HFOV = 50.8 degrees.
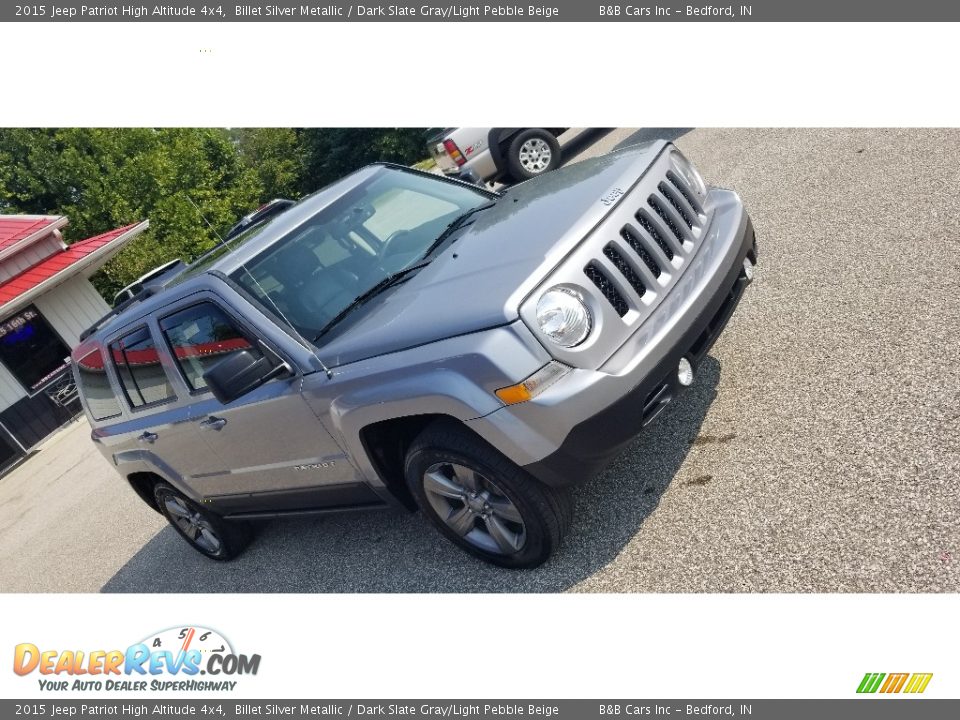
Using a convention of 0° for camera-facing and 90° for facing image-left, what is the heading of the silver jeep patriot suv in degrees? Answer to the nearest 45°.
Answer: approximately 315°

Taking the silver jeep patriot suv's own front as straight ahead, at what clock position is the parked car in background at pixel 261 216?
The parked car in background is roughly at 7 o'clock from the silver jeep patriot suv.

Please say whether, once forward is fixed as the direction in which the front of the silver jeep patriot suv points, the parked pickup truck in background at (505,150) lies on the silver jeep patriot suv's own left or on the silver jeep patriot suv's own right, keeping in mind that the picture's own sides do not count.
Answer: on the silver jeep patriot suv's own left

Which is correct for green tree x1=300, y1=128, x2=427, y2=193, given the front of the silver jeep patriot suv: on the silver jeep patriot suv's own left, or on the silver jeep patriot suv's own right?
on the silver jeep patriot suv's own left

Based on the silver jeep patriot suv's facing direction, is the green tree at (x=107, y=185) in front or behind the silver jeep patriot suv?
behind

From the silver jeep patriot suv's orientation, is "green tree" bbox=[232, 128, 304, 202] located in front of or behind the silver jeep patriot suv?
behind
